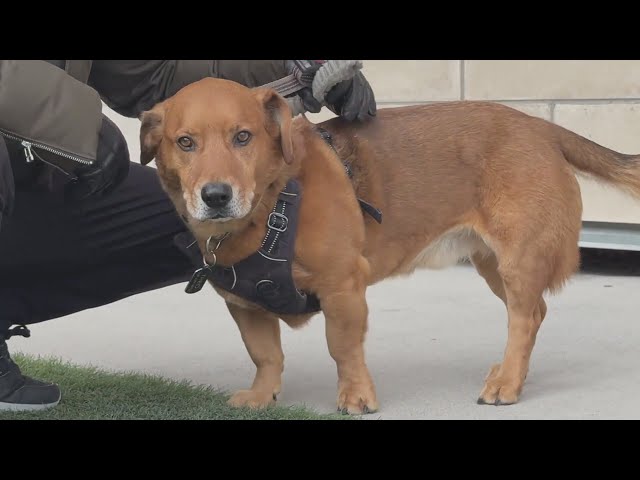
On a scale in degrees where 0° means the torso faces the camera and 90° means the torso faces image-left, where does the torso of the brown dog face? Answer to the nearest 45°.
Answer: approximately 45°
